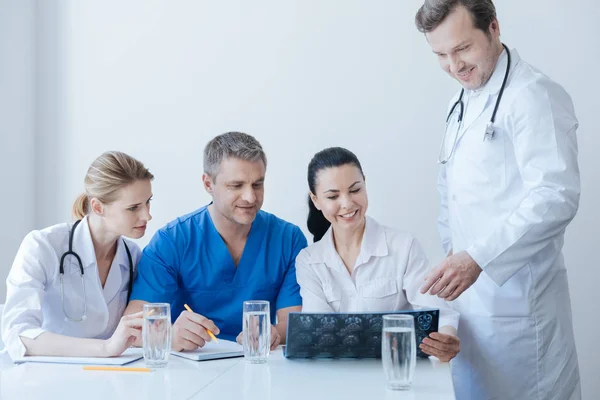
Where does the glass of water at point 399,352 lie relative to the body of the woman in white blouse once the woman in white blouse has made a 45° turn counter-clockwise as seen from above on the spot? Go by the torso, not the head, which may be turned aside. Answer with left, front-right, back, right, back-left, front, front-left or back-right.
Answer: front-right

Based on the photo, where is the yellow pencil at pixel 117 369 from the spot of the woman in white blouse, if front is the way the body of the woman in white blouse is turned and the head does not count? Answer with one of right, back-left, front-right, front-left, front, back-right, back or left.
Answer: front-right

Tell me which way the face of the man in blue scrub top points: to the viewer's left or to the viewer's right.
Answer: to the viewer's right

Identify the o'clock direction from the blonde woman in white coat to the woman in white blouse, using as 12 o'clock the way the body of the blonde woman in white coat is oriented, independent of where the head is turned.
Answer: The woman in white blouse is roughly at 11 o'clock from the blonde woman in white coat.

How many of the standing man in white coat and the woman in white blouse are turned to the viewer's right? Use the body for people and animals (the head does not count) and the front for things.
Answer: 0

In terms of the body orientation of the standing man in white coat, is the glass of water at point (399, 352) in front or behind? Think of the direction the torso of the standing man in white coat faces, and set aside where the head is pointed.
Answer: in front

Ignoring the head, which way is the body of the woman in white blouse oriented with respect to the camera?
toward the camera

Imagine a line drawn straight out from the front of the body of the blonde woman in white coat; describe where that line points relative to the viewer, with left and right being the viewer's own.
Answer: facing the viewer and to the right of the viewer

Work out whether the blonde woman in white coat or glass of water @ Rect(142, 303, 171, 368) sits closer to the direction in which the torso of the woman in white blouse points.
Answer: the glass of water

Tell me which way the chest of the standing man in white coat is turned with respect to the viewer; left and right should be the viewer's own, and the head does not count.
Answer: facing the viewer and to the left of the viewer

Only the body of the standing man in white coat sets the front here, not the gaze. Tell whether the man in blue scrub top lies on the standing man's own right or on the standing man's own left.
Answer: on the standing man's own right
